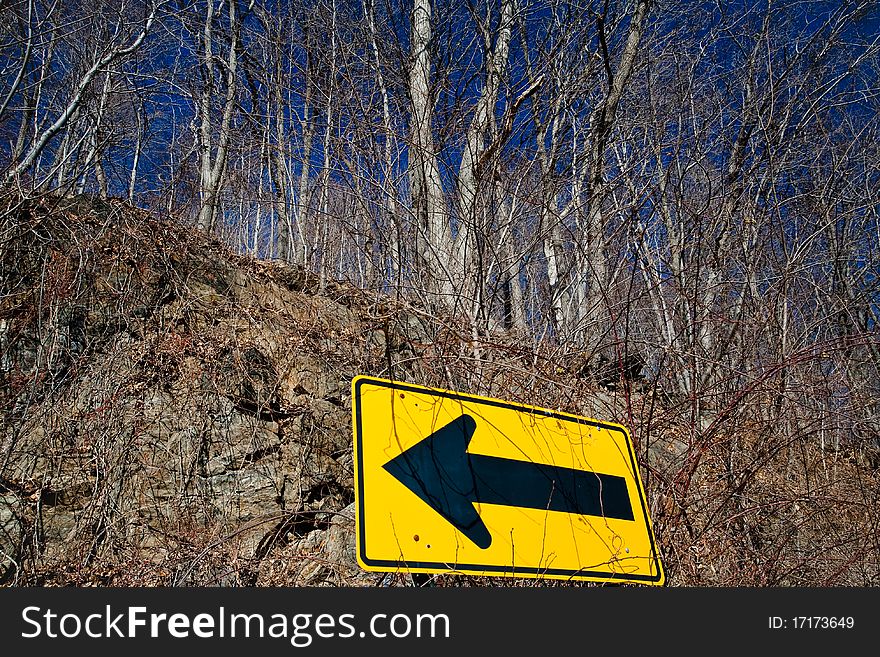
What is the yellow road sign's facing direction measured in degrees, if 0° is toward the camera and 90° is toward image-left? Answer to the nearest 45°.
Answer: approximately 315°
